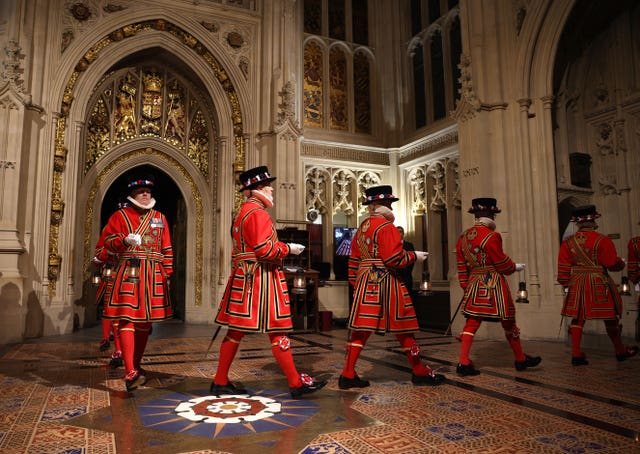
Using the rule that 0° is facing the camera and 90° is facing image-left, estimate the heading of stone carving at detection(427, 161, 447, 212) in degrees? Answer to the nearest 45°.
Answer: approximately 45°

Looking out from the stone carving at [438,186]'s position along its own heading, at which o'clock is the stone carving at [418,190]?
the stone carving at [418,190] is roughly at 3 o'clock from the stone carving at [438,186].

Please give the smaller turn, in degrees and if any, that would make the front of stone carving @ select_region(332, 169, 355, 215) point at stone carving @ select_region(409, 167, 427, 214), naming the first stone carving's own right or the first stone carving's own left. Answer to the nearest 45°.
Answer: approximately 90° to the first stone carving's own left

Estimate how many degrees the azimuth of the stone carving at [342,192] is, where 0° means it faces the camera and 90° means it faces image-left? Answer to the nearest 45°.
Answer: approximately 0°

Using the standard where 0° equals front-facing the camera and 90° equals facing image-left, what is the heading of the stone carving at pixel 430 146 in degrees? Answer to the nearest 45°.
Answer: approximately 45°

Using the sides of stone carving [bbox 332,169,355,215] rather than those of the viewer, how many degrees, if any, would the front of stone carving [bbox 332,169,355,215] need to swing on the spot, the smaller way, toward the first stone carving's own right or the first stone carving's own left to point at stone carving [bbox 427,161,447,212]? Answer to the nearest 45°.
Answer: approximately 90° to the first stone carving's own left

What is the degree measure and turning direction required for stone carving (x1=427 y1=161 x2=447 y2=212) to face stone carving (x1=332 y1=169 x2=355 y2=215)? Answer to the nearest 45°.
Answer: approximately 45° to its right

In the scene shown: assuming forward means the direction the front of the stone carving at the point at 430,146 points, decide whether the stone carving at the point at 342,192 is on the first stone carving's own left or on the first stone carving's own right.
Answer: on the first stone carving's own right

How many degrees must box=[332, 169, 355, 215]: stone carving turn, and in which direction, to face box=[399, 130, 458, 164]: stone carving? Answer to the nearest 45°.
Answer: approximately 90° to its left
